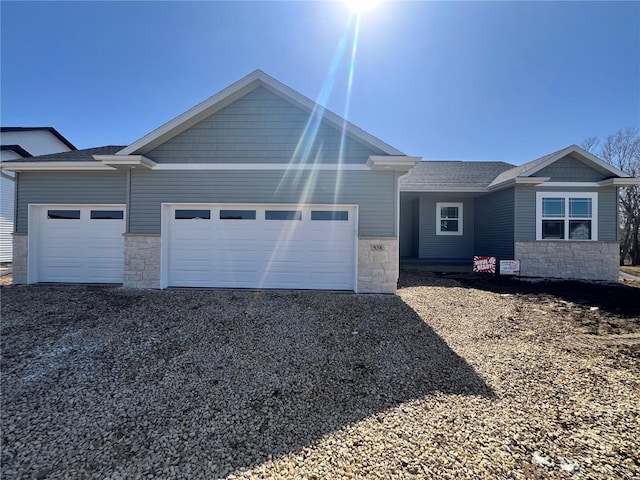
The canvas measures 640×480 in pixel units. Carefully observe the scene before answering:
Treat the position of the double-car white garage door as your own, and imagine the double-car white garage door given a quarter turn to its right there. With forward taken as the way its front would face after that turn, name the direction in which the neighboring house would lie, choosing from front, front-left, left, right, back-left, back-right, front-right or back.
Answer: front-right

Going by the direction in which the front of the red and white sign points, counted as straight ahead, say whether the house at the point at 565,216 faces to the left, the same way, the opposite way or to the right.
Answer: the same way

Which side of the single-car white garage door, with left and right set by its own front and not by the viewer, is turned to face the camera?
front

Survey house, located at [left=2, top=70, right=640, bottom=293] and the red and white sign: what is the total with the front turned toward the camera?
2

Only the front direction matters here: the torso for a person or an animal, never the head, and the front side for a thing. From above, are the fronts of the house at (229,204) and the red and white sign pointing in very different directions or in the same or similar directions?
same or similar directions

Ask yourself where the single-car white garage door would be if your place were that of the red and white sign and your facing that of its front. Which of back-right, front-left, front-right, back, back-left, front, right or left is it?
front-right

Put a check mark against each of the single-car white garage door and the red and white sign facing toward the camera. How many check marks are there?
2

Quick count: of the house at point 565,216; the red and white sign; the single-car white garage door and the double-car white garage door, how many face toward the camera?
4

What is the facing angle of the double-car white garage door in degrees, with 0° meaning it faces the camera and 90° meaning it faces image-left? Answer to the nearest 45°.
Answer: approximately 0°

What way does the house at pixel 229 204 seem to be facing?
toward the camera
